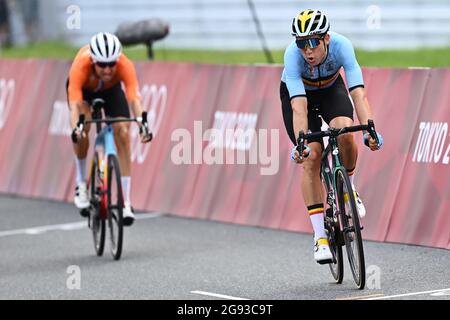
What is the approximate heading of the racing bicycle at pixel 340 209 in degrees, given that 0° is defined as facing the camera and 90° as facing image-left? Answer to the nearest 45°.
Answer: approximately 0°

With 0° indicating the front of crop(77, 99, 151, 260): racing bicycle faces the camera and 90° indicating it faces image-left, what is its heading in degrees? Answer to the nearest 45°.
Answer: approximately 0°

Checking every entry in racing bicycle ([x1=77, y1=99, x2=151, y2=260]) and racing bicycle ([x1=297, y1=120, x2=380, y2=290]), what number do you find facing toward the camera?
2
